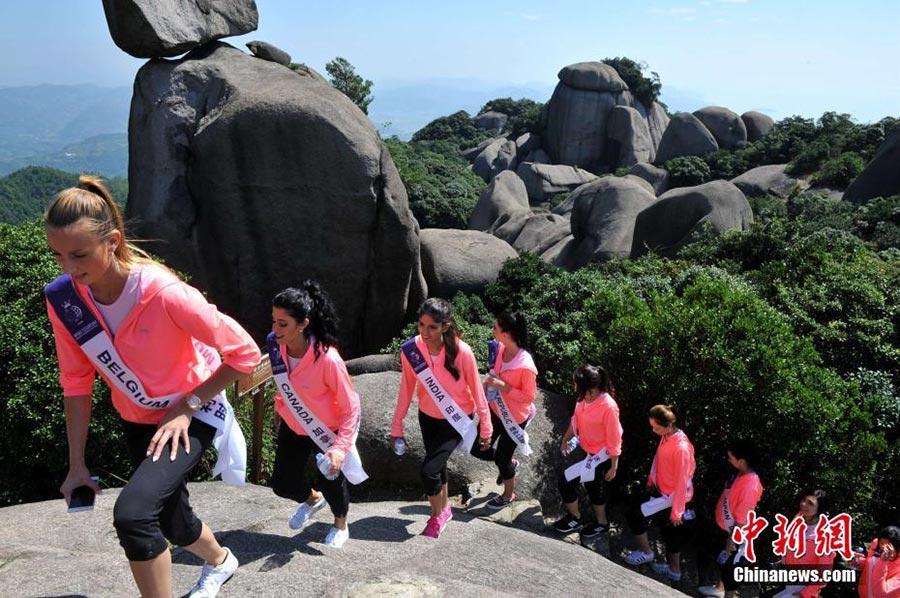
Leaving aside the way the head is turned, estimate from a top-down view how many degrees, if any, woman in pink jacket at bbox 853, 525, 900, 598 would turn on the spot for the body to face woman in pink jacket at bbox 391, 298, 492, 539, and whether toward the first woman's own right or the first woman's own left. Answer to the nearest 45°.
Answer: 0° — they already face them

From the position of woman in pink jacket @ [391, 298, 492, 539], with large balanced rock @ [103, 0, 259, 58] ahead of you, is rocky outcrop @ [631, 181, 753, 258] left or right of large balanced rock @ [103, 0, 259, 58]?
right

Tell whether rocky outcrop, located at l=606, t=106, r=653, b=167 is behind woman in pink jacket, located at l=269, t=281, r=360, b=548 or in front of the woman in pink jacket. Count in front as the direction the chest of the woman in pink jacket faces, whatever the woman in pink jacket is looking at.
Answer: behind

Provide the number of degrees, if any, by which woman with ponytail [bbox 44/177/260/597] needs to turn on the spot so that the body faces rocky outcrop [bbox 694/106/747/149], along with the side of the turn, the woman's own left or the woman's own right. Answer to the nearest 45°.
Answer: approximately 180°

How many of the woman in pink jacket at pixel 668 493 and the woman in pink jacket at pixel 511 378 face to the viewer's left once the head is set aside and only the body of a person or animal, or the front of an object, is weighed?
2

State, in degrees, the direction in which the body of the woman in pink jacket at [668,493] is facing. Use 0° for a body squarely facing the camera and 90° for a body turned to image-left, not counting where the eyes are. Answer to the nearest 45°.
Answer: approximately 90°

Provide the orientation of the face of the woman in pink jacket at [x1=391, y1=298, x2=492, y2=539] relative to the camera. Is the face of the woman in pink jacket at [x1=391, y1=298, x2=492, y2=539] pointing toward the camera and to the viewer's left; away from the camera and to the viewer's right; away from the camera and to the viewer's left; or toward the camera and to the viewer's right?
toward the camera and to the viewer's left

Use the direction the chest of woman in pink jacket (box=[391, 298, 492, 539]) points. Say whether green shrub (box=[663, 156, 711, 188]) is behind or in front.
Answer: behind

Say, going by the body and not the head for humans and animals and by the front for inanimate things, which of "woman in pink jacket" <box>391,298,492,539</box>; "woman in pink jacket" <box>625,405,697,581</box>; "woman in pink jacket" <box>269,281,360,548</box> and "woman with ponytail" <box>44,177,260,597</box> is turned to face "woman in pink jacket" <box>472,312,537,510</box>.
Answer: "woman in pink jacket" <box>625,405,697,581</box>

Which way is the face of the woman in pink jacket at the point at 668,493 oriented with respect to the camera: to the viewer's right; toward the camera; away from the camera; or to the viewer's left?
to the viewer's left

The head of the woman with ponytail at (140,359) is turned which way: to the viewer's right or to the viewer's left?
to the viewer's left

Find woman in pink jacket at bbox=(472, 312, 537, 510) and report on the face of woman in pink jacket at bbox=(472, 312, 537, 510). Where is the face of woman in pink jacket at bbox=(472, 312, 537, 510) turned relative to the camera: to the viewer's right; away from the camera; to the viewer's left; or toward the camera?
to the viewer's left

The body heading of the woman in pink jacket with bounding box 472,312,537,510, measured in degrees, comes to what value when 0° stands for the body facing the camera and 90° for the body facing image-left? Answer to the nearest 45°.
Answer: approximately 90°

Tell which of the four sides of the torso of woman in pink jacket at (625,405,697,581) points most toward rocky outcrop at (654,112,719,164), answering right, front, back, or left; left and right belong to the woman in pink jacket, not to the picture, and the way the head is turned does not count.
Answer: right
